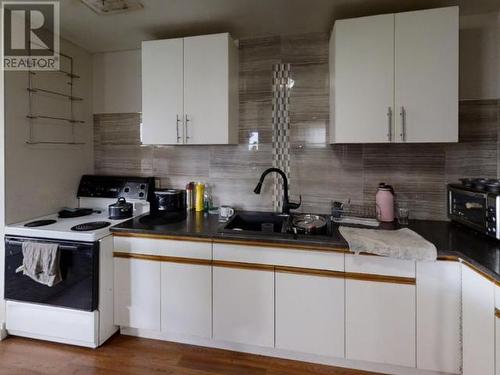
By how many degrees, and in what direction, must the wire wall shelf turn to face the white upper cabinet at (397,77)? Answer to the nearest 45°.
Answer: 0° — it already faces it

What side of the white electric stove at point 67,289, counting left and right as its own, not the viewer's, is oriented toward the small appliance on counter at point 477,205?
left

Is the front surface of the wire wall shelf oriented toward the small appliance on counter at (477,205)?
yes

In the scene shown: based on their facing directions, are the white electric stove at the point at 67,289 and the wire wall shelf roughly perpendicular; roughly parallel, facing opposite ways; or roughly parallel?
roughly perpendicular

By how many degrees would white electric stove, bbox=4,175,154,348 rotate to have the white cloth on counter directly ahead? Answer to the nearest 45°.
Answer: approximately 90° to its left
